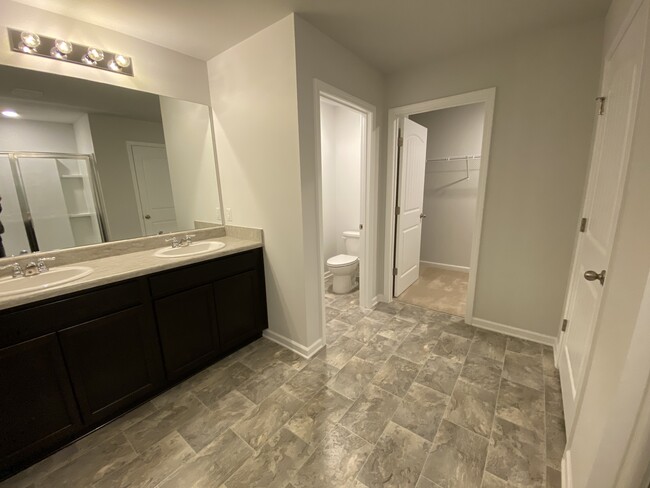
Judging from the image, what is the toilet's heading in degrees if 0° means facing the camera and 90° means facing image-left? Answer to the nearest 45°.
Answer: approximately 45°

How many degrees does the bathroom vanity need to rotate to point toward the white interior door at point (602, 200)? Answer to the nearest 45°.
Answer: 0° — it already faces it

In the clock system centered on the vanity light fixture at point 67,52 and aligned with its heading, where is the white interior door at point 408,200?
The white interior door is roughly at 11 o'clock from the vanity light fixture.

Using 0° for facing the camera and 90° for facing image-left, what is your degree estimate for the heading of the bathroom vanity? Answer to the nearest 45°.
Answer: approximately 315°

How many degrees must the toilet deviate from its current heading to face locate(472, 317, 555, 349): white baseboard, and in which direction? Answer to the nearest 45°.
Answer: approximately 90° to its left

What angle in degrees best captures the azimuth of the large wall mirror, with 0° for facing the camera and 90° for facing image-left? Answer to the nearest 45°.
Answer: approximately 315°

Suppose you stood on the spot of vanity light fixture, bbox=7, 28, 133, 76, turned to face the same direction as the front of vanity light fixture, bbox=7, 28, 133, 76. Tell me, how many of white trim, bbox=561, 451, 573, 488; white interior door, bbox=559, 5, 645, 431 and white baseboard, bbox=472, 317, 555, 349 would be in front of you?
3
